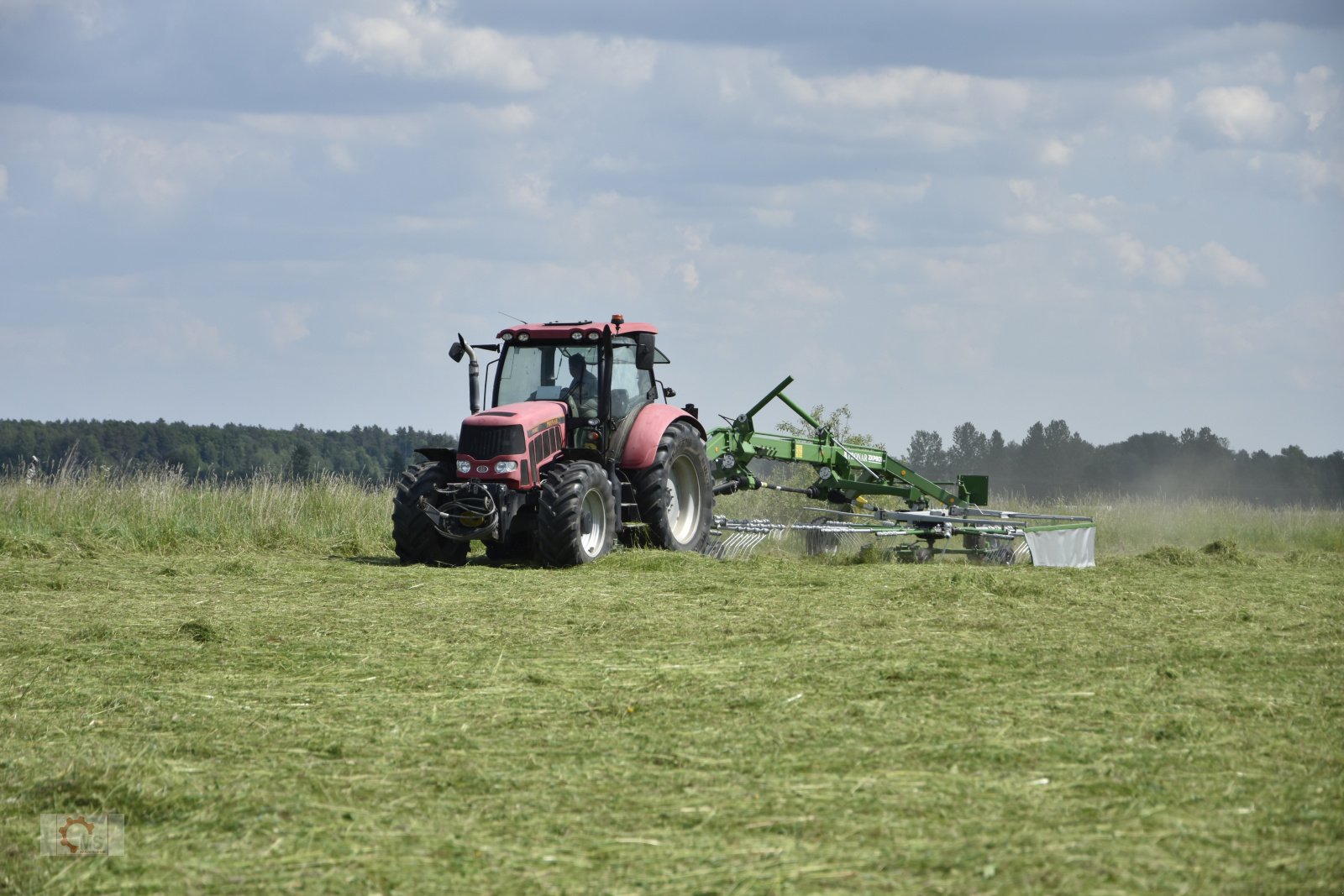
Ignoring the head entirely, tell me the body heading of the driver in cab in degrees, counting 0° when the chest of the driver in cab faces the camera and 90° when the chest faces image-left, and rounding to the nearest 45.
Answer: approximately 45°

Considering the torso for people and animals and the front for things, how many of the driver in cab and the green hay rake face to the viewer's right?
0

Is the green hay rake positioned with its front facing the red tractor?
yes

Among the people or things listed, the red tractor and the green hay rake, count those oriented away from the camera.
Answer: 0

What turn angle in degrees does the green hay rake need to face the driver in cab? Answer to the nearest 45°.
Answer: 0° — it already faces them

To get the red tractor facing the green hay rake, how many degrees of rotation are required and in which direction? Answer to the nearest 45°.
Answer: approximately 180°

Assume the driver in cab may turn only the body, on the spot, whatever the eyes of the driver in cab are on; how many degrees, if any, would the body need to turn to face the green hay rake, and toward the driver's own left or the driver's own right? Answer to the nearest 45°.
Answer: approximately 180°
